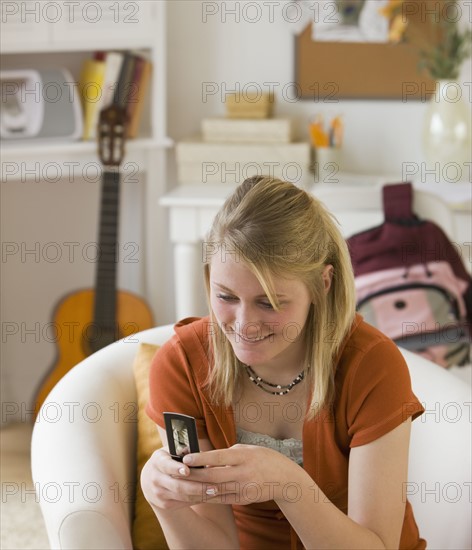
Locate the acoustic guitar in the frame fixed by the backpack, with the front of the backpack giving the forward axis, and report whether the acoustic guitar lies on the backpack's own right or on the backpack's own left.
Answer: on the backpack's own right

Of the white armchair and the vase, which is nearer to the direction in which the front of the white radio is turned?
the white armchair

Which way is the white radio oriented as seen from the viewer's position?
toward the camera

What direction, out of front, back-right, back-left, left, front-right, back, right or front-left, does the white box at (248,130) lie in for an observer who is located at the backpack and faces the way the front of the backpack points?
back-right

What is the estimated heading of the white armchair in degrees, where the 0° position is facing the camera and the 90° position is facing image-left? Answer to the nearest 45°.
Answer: approximately 0°

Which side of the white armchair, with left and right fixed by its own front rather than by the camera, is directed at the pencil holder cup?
back

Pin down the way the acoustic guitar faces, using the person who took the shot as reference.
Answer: facing the viewer

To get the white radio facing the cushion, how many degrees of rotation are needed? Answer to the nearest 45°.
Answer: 0° — it already faces it

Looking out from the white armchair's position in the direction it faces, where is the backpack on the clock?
The backpack is roughly at 7 o'clock from the white armchair.
